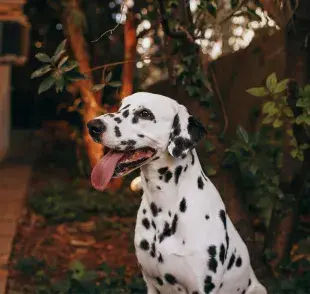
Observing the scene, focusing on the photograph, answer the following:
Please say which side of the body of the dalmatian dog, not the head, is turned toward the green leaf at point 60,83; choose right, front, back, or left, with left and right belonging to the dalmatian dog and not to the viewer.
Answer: right

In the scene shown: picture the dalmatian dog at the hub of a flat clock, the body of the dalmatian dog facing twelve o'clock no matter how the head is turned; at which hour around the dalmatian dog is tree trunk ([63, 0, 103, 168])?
The tree trunk is roughly at 4 o'clock from the dalmatian dog.

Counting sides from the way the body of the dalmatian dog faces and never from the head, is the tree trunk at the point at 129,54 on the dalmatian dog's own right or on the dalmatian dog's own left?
on the dalmatian dog's own right

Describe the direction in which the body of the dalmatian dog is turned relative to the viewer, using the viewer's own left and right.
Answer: facing the viewer and to the left of the viewer

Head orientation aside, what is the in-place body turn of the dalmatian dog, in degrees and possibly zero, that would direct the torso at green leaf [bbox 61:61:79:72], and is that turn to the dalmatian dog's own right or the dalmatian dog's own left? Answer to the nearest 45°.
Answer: approximately 90° to the dalmatian dog's own right
